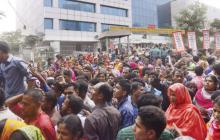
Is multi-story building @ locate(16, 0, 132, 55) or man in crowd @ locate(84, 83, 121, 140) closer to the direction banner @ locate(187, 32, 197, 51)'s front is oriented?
the man in crowd

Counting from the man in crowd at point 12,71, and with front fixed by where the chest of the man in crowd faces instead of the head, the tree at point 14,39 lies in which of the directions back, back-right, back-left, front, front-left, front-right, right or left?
back-right

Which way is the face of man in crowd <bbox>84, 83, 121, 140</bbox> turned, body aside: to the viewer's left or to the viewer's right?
to the viewer's left

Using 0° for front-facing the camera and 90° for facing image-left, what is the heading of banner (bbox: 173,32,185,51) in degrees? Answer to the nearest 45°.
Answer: approximately 0°
